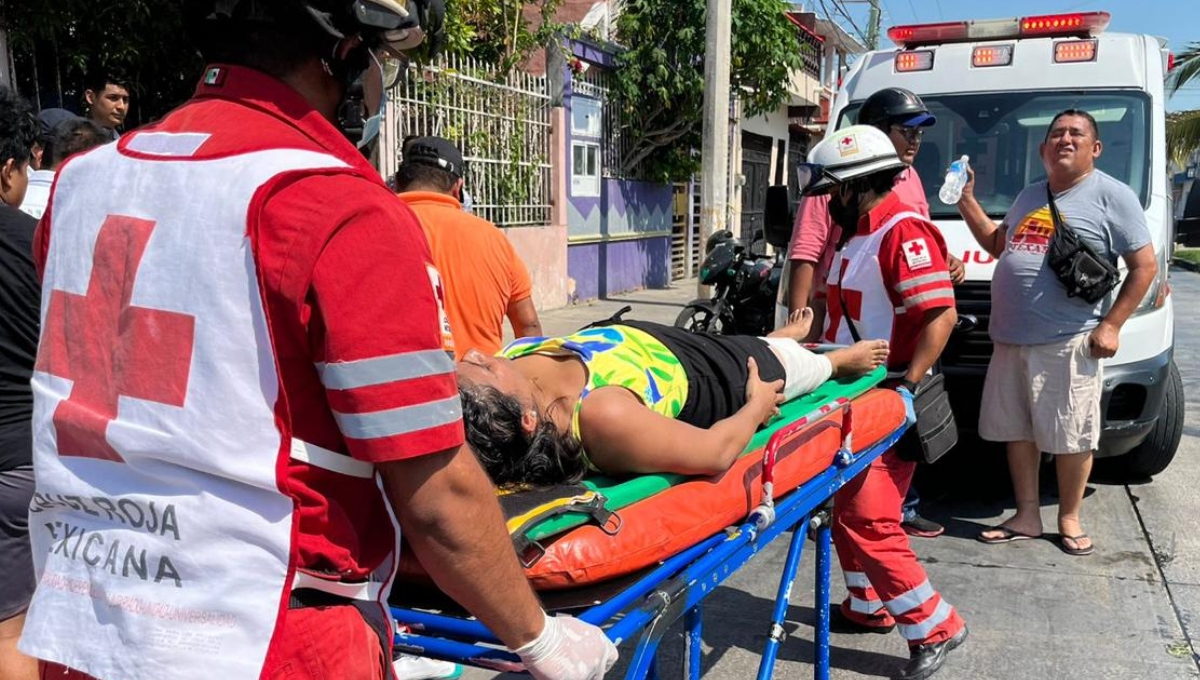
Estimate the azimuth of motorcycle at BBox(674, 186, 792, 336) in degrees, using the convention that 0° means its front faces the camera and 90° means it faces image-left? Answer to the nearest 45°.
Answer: approximately 45°

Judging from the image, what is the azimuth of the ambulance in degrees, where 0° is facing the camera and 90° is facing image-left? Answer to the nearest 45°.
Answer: approximately 0°

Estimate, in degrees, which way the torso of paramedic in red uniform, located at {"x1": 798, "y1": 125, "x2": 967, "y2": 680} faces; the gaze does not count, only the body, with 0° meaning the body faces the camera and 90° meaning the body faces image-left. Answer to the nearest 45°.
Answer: approximately 45°

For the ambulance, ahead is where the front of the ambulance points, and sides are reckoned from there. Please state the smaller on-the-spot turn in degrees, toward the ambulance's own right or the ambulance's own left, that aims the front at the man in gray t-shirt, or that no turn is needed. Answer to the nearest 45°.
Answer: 0° — it already faces them

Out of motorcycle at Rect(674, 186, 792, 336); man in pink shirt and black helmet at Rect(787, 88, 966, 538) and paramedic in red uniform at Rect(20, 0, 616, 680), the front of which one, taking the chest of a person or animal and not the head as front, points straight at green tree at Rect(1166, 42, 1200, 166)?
paramedic in red uniform at Rect(20, 0, 616, 680)

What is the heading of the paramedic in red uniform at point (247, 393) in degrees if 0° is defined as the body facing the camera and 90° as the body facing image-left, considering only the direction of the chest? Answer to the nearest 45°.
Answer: approximately 225°

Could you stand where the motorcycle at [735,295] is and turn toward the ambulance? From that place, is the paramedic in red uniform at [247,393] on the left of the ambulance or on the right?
right

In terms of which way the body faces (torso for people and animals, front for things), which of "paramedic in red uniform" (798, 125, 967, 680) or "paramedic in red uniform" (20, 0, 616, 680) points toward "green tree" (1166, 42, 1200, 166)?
"paramedic in red uniform" (20, 0, 616, 680)

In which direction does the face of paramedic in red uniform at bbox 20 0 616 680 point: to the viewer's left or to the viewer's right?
to the viewer's right
